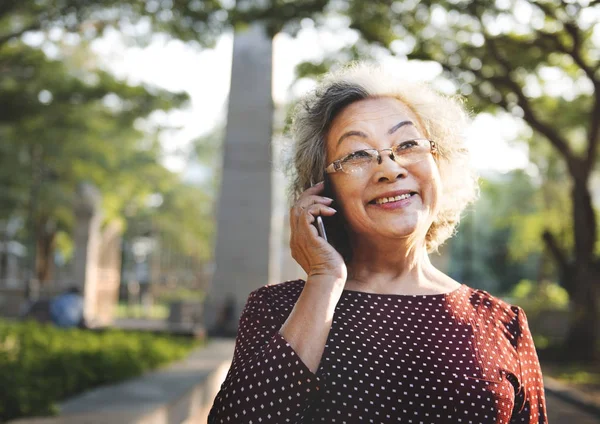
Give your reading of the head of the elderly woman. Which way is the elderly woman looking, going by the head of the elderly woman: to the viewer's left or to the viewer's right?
to the viewer's right

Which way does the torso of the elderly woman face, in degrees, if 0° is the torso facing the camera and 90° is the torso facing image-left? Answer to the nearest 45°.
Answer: approximately 0°

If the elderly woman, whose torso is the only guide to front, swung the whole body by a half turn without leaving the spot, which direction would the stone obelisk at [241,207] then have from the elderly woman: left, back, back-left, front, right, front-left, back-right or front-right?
front

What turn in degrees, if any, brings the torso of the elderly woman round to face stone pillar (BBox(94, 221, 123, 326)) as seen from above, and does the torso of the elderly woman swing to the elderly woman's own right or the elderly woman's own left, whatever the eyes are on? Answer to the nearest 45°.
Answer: approximately 180°

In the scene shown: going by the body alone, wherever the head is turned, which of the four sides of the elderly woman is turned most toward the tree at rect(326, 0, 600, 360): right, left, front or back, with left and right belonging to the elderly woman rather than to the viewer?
back

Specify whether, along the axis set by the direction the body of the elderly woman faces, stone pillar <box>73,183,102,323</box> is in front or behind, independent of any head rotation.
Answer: behind

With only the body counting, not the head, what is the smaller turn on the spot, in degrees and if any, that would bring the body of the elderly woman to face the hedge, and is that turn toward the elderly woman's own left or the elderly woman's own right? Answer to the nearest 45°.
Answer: approximately 135° to the elderly woman's own right
